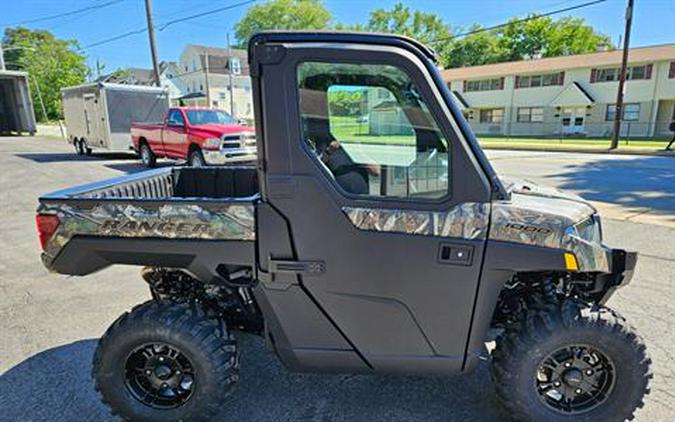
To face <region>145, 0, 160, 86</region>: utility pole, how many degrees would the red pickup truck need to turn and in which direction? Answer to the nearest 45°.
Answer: approximately 135° to its left

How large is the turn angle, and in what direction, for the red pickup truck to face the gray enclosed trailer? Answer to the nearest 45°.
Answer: approximately 180°

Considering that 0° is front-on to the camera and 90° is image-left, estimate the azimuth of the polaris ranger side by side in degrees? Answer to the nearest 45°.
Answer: approximately 270°

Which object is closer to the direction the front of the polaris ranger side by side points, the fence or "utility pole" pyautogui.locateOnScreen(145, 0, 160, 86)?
the fence

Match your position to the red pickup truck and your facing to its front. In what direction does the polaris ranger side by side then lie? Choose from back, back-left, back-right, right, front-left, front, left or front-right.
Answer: front-right

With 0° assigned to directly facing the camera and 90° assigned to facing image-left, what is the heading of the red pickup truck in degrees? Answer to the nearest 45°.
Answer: approximately 315°
